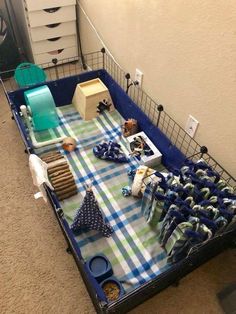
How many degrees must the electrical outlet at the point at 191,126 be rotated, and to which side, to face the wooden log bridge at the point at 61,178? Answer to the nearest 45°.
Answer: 0° — it already faces it

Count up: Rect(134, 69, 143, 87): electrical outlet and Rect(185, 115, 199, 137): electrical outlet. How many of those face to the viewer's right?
0

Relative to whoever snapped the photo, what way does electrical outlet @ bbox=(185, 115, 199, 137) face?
facing the viewer and to the left of the viewer

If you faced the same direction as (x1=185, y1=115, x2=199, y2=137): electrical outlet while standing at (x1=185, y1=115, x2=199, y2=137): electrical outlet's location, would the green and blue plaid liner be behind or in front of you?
in front

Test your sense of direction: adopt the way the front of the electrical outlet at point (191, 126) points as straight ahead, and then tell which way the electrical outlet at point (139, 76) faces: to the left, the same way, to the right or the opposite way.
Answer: the same way
